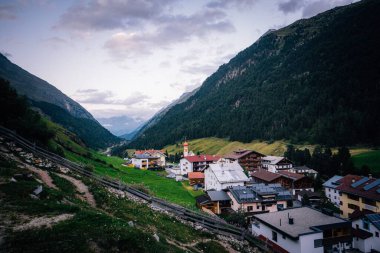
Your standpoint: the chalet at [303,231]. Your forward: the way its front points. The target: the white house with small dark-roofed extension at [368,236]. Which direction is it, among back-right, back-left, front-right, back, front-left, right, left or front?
left

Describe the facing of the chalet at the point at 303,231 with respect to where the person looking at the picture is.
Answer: facing the viewer and to the right of the viewer
